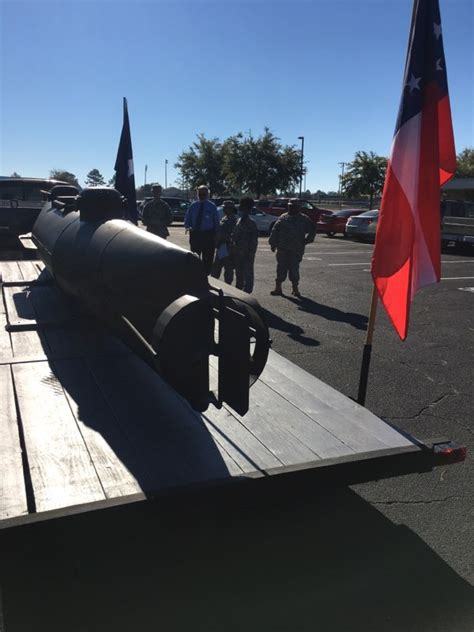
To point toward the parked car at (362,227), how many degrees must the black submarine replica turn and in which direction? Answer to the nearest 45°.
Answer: approximately 90° to its right

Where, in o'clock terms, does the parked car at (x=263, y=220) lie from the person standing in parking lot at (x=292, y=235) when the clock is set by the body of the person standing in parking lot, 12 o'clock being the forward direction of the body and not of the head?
The parked car is roughly at 6 o'clock from the person standing in parking lot.

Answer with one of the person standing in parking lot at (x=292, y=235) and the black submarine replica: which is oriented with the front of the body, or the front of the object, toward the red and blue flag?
the person standing in parking lot

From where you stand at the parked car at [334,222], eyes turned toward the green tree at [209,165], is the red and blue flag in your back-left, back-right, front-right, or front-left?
back-left

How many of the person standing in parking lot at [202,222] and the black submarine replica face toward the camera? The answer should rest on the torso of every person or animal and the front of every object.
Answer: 1

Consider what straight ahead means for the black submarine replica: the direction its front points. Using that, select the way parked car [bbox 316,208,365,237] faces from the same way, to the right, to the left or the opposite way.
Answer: to the left

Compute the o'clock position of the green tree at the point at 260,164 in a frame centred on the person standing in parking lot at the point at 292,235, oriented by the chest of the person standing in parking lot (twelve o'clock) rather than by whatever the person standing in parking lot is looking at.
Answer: The green tree is roughly at 6 o'clock from the person standing in parking lot.

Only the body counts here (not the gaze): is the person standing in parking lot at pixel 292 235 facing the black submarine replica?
yes

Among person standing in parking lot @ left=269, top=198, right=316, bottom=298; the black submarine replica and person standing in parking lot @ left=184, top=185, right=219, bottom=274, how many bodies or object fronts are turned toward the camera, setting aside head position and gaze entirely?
2

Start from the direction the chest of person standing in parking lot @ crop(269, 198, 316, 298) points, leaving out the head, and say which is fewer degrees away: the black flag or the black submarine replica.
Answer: the black submarine replica
